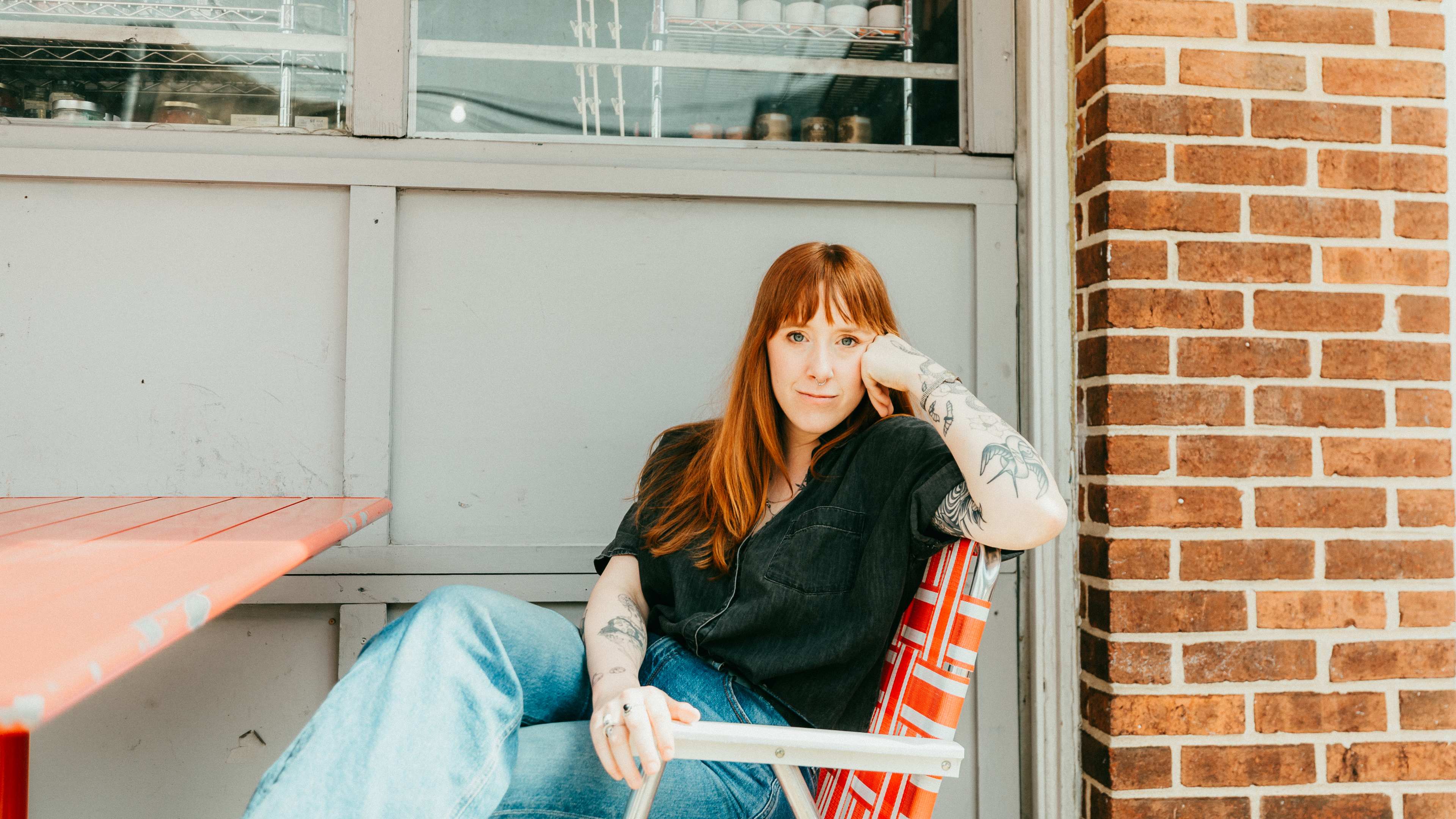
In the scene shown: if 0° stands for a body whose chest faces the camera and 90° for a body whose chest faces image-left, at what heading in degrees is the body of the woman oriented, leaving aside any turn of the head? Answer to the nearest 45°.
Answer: approximately 45°

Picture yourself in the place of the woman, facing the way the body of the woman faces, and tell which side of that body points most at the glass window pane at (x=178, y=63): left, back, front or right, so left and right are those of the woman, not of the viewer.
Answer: right

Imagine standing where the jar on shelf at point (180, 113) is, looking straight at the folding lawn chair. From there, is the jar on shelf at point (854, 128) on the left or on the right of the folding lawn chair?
left

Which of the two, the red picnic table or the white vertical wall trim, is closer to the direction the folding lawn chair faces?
the red picnic table

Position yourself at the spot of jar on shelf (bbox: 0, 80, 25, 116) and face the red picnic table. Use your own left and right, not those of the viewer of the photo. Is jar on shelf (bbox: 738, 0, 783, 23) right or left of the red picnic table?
left

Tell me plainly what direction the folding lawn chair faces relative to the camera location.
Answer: facing to the left of the viewer

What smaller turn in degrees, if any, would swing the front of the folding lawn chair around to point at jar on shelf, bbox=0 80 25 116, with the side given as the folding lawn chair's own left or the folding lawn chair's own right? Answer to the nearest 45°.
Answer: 0° — it already faces it

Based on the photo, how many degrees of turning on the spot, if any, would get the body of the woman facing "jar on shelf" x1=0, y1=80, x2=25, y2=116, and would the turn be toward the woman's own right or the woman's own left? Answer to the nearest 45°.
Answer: approximately 90° to the woman's own right
